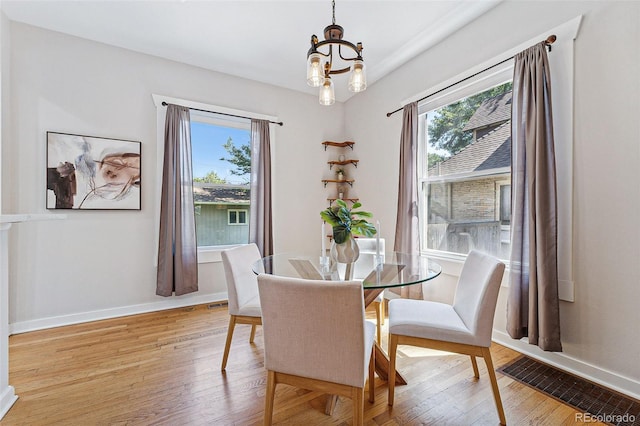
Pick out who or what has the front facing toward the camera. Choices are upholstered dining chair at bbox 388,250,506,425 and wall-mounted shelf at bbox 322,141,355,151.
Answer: the wall-mounted shelf

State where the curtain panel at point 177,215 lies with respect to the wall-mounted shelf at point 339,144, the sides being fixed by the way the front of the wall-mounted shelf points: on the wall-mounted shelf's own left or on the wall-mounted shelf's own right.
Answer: on the wall-mounted shelf's own right

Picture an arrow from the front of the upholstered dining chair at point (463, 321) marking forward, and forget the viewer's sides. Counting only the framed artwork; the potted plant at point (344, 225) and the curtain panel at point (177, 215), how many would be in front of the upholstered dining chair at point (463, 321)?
3

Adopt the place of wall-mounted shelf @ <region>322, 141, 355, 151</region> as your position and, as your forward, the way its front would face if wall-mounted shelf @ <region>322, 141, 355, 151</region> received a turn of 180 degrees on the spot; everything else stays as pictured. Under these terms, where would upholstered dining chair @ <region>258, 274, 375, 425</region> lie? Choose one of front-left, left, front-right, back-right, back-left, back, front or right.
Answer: back

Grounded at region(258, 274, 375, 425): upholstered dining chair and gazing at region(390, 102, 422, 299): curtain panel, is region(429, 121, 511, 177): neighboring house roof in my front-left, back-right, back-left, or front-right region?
front-right

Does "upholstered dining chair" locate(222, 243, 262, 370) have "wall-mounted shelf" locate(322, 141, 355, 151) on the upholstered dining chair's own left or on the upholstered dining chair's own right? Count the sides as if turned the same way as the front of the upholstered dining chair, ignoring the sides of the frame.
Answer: on the upholstered dining chair's own left

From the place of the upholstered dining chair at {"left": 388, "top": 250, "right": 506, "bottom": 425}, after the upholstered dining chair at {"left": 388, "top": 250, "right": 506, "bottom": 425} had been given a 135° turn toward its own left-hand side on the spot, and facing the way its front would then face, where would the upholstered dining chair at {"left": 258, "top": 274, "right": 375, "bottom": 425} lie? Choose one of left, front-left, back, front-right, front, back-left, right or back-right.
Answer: right

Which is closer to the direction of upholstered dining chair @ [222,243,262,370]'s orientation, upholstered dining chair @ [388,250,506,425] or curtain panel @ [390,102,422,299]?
the upholstered dining chair

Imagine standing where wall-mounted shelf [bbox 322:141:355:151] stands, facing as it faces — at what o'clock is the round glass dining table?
The round glass dining table is roughly at 12 o'clock from the wall-mounted shelf.

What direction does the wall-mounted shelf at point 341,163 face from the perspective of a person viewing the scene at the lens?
facing the viewer

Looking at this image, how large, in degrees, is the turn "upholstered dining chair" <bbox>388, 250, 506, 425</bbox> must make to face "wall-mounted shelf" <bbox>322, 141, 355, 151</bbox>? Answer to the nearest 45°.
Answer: approximately 45° to its right

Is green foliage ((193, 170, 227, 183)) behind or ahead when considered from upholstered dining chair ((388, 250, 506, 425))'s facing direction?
ahead

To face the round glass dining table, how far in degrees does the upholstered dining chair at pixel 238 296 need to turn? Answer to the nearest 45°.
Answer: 0° — it already faces it

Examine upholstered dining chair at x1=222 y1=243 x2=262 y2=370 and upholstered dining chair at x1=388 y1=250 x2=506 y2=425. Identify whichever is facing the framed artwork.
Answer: upholstered dining chair at x1=388 y1=250 x2=506 y2=425

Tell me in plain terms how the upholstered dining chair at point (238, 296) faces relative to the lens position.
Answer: facing the viewer and to the right of the viewer

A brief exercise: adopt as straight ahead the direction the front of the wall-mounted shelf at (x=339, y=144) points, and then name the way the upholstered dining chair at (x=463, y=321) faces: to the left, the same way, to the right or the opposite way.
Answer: to the right

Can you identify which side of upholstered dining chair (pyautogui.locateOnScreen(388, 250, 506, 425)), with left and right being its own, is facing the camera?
left

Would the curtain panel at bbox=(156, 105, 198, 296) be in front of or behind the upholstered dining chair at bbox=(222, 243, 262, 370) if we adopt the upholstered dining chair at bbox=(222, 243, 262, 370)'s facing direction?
behind

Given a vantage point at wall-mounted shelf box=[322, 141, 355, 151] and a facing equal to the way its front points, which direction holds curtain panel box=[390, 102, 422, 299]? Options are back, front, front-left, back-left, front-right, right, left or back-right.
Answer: front-left
